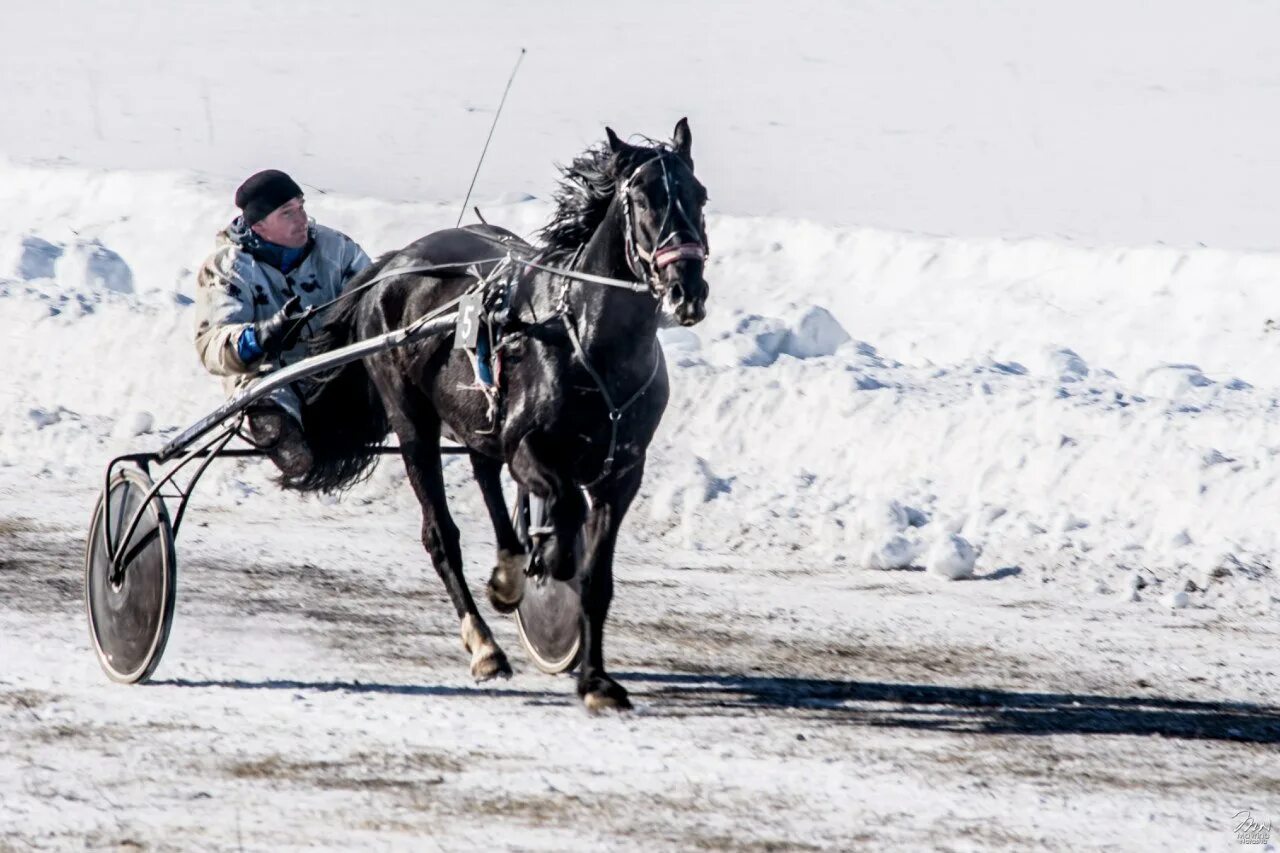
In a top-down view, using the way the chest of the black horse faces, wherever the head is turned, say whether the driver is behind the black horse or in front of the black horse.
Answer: behind

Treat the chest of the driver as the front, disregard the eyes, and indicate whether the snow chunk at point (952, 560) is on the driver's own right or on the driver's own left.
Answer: on the driver's own left

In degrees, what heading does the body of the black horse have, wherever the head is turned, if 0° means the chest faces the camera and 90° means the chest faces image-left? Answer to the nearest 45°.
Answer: approximately 315°

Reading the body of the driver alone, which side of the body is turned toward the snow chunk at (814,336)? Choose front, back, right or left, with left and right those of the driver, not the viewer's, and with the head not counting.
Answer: left

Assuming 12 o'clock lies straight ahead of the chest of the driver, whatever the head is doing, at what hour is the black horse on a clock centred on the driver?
The black horse is roughly at 12 o'clock from the driver.

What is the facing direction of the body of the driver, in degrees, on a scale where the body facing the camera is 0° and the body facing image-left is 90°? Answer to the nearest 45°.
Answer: approximately 315°

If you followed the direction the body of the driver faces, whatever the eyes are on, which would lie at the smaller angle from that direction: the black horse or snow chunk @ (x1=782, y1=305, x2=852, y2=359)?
the black horse
